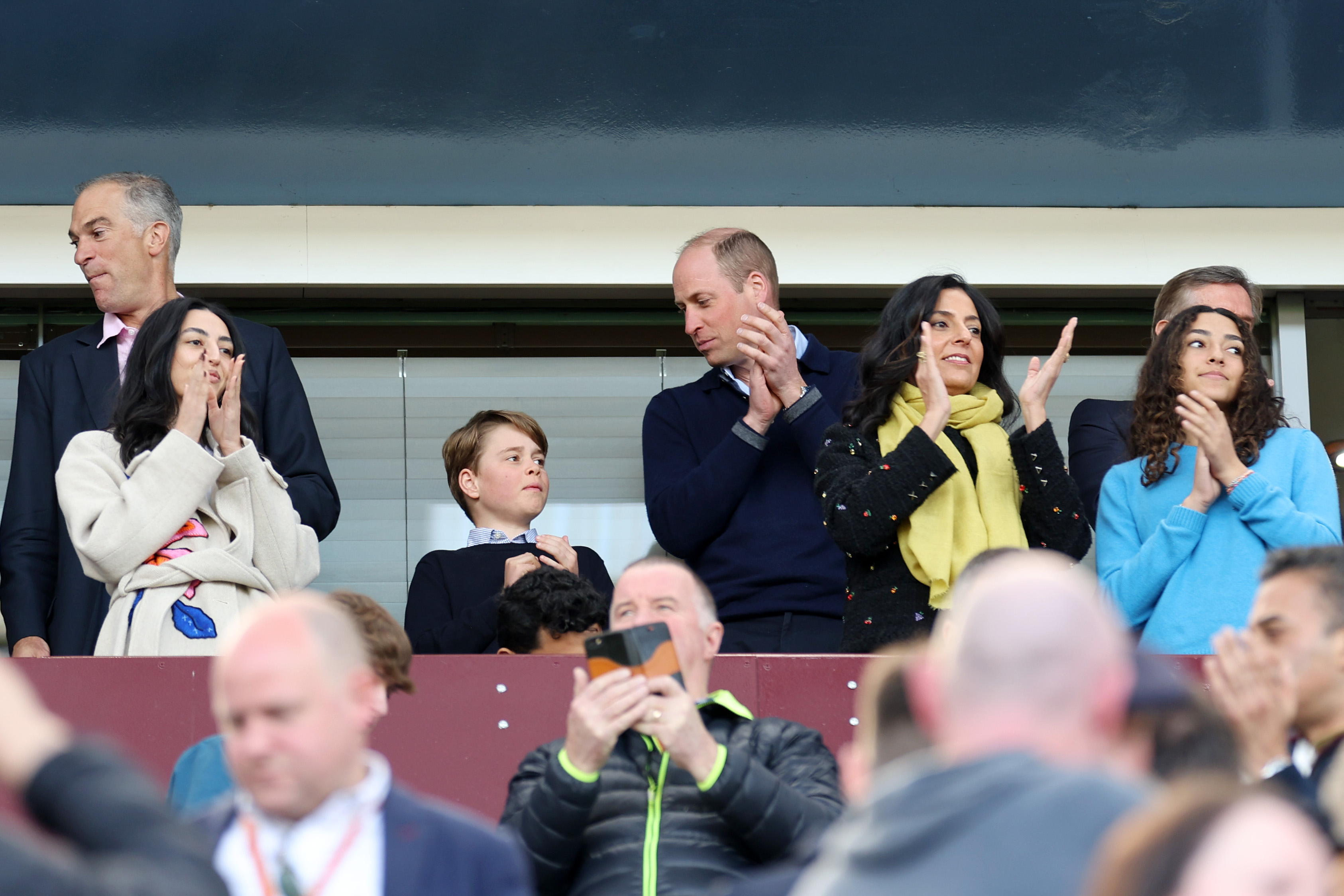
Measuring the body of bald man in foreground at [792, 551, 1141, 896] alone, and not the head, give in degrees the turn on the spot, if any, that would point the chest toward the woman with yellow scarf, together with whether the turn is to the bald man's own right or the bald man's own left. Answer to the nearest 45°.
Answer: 0° — they already face them

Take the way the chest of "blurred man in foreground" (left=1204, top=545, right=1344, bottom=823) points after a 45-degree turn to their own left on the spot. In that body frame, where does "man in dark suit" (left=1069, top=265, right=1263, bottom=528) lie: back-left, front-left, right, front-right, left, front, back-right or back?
back-right

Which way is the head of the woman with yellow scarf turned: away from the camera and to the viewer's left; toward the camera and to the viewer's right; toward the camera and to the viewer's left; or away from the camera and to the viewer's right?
toward the camera and to the viewer's right

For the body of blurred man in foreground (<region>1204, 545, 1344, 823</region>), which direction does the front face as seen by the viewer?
to the viewer's left

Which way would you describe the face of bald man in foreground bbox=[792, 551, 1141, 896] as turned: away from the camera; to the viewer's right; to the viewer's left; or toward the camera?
away from the camera

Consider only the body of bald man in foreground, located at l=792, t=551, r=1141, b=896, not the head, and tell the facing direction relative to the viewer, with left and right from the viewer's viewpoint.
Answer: facing away from the viewer

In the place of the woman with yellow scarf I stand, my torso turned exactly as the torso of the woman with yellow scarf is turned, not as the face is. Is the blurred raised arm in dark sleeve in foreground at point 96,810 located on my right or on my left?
on my right

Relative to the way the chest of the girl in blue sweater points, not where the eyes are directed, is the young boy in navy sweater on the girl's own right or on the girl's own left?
on the girl's own right

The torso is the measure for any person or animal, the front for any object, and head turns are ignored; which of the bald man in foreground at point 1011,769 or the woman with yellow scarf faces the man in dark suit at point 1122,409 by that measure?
the bald man in foreground
